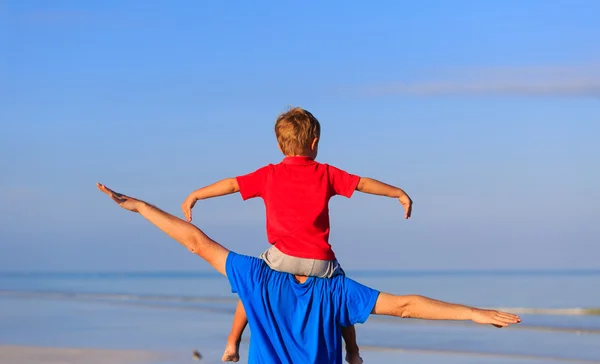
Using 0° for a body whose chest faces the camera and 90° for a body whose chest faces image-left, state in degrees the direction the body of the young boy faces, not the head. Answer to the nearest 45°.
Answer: approximately 180°
